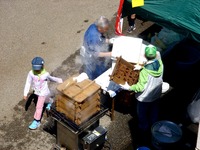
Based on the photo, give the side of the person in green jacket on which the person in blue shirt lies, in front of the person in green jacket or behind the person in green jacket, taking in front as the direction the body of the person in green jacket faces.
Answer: in front

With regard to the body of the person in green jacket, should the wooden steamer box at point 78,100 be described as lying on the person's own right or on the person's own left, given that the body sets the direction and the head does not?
on the person's own left

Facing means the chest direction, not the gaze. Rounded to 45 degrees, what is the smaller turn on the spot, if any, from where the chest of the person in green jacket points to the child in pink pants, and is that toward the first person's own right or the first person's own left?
approximately 45° to the first person's own left

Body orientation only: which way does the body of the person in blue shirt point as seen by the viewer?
to the viewer's right

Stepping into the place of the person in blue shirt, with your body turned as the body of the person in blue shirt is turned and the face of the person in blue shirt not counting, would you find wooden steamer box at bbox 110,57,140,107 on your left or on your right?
on your right

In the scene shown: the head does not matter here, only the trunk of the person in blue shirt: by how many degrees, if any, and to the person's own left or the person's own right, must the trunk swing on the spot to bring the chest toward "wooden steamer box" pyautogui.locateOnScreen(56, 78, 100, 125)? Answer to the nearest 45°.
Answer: approximately 90° to the person's own right

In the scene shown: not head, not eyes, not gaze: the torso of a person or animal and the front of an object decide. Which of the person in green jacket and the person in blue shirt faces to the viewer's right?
the person in blue shirt

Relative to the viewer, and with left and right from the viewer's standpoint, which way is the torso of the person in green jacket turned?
facing away from the viewer and to the left of the viewer

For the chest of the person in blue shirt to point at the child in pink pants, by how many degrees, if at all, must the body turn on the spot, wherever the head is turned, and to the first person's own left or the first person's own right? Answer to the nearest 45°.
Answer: approximately 180°

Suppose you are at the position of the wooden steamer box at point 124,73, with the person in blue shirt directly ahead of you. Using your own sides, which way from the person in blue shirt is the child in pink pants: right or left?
left
